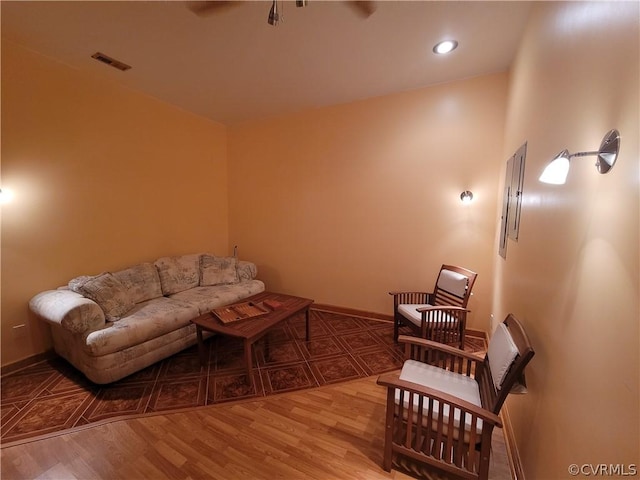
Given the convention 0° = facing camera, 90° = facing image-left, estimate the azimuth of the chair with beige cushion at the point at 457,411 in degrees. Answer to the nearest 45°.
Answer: approximately 90°

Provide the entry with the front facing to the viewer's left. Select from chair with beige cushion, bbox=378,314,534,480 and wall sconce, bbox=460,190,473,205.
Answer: the chair with beige cushion

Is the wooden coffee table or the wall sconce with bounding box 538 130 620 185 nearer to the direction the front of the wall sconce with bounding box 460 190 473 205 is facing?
the wall sconce

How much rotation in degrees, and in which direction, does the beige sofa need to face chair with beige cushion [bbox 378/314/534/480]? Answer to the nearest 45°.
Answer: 0° — it already faces it

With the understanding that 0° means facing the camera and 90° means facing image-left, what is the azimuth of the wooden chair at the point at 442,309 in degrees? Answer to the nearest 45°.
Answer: approximately 45°

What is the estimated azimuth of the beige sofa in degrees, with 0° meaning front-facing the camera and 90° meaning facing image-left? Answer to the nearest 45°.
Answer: approximately 315°

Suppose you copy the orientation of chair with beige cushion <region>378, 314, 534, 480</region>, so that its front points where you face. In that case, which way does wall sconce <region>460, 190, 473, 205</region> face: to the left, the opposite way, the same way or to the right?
to the left

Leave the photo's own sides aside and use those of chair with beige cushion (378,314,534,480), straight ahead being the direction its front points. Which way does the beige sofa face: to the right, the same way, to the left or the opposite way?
the opposite way
